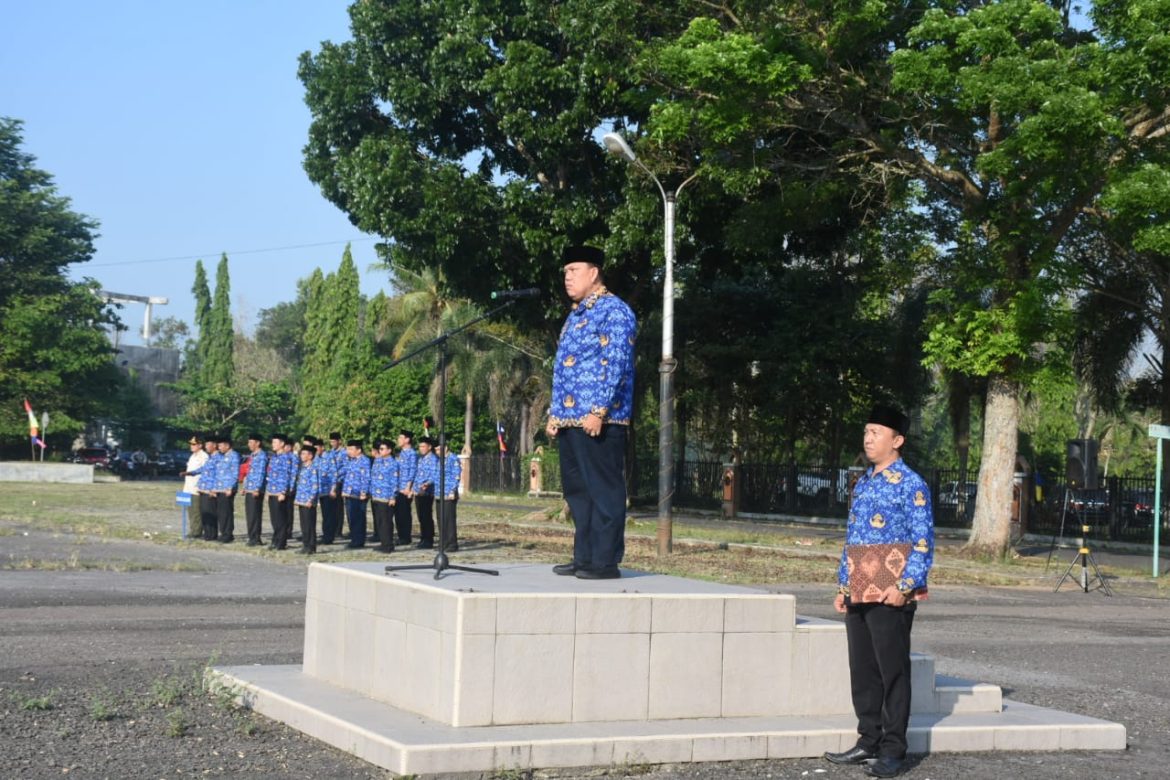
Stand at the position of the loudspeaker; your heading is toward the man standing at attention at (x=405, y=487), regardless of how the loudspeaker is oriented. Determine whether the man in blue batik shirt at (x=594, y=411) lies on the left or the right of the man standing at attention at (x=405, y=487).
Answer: left

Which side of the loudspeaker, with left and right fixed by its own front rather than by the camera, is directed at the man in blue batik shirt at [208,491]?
right

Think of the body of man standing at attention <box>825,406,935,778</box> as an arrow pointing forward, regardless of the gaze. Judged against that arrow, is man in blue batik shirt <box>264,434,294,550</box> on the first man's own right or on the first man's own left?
on the first man's own right

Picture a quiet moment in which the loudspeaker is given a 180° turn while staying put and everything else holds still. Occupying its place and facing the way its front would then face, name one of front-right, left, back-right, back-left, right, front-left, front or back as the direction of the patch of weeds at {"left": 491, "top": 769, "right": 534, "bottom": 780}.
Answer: back-right

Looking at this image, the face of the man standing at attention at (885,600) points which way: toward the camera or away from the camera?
toward the camera

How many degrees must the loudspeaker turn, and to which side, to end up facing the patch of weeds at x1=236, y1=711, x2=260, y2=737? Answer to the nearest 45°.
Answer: approximately 45° to its left

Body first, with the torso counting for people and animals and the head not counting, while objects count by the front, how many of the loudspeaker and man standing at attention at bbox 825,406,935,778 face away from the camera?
0

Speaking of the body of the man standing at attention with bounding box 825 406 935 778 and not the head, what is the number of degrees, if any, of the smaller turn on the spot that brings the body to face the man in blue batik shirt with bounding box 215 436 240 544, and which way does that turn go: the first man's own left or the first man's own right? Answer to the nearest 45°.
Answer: approximately 90° to the first man's own right

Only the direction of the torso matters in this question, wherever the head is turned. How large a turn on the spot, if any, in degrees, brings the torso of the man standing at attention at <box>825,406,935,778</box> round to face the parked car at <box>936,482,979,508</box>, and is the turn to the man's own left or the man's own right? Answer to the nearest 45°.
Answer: approximately 135° to the man's own right

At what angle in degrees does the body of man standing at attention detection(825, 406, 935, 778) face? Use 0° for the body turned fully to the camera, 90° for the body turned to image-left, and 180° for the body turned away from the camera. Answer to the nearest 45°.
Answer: approximately 45°
